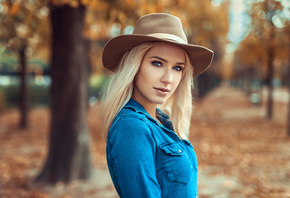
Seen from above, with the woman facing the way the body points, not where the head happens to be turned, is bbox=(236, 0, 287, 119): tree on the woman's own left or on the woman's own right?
on the woman's own left

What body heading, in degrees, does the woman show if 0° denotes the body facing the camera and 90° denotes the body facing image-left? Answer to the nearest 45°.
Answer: approximately 315°

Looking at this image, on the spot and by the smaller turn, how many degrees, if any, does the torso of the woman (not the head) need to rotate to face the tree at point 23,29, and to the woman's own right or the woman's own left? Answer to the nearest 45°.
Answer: approximately 180°
